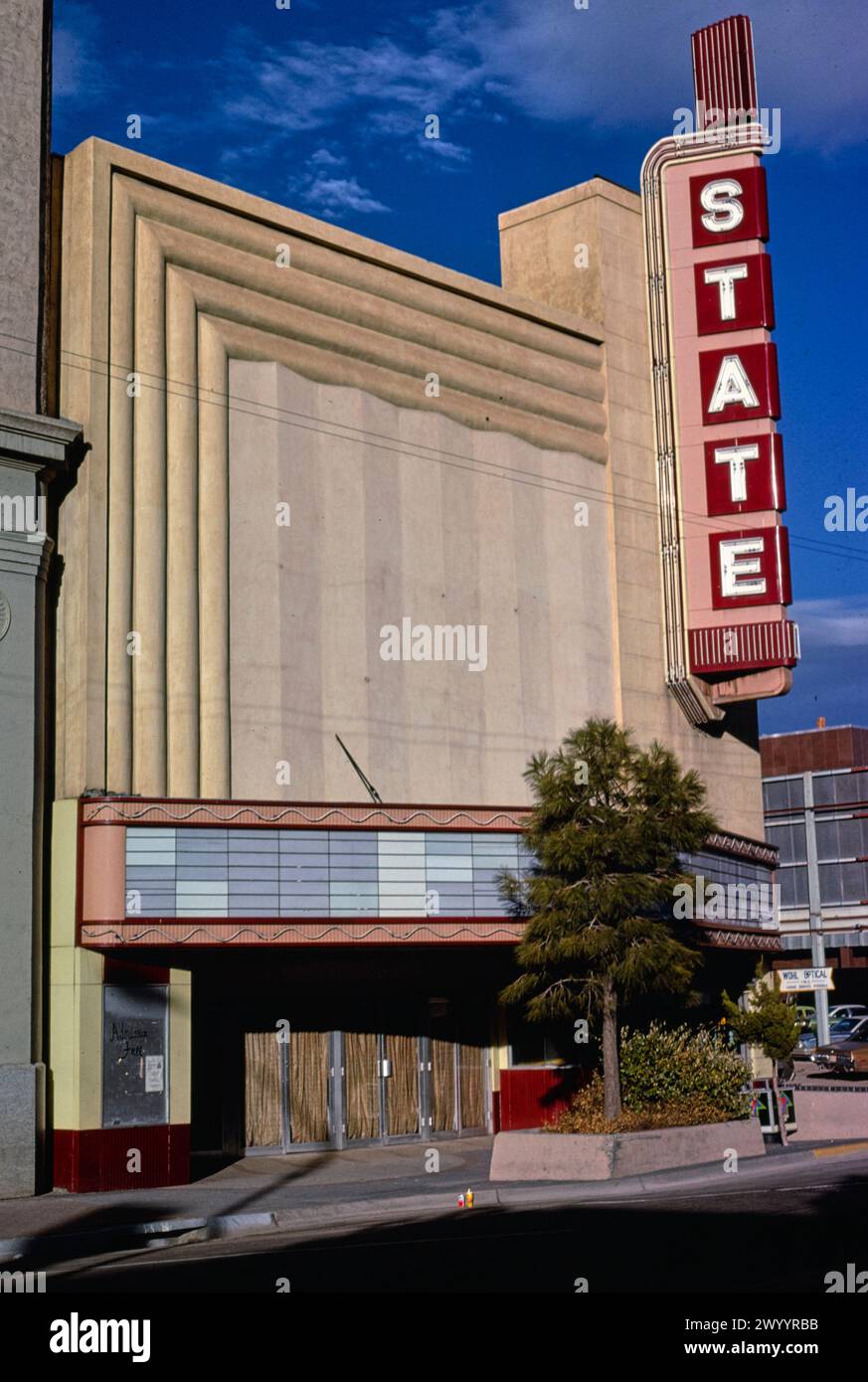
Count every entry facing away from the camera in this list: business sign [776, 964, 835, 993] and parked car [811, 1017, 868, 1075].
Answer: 0

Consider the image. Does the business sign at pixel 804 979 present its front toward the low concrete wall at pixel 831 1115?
yes

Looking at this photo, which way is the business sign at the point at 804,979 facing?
toward the camera

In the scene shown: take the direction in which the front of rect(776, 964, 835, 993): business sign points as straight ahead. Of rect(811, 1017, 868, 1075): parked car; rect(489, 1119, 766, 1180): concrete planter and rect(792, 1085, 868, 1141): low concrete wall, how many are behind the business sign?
1

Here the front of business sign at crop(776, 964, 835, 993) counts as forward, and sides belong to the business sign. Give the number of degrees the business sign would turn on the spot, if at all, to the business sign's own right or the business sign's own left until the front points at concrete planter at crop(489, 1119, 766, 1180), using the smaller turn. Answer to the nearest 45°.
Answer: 0° — it already faces it

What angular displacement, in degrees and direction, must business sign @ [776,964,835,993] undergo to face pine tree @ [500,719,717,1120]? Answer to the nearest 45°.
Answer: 0° — it already faces it

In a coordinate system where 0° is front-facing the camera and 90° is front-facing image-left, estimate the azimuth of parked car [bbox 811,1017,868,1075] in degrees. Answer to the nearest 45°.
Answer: approximately 45°

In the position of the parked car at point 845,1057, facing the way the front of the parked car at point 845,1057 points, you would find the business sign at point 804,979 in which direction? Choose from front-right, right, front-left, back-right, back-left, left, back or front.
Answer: front-left

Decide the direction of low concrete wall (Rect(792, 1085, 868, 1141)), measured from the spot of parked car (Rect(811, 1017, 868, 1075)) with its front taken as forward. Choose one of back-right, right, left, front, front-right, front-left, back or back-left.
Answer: front-left
